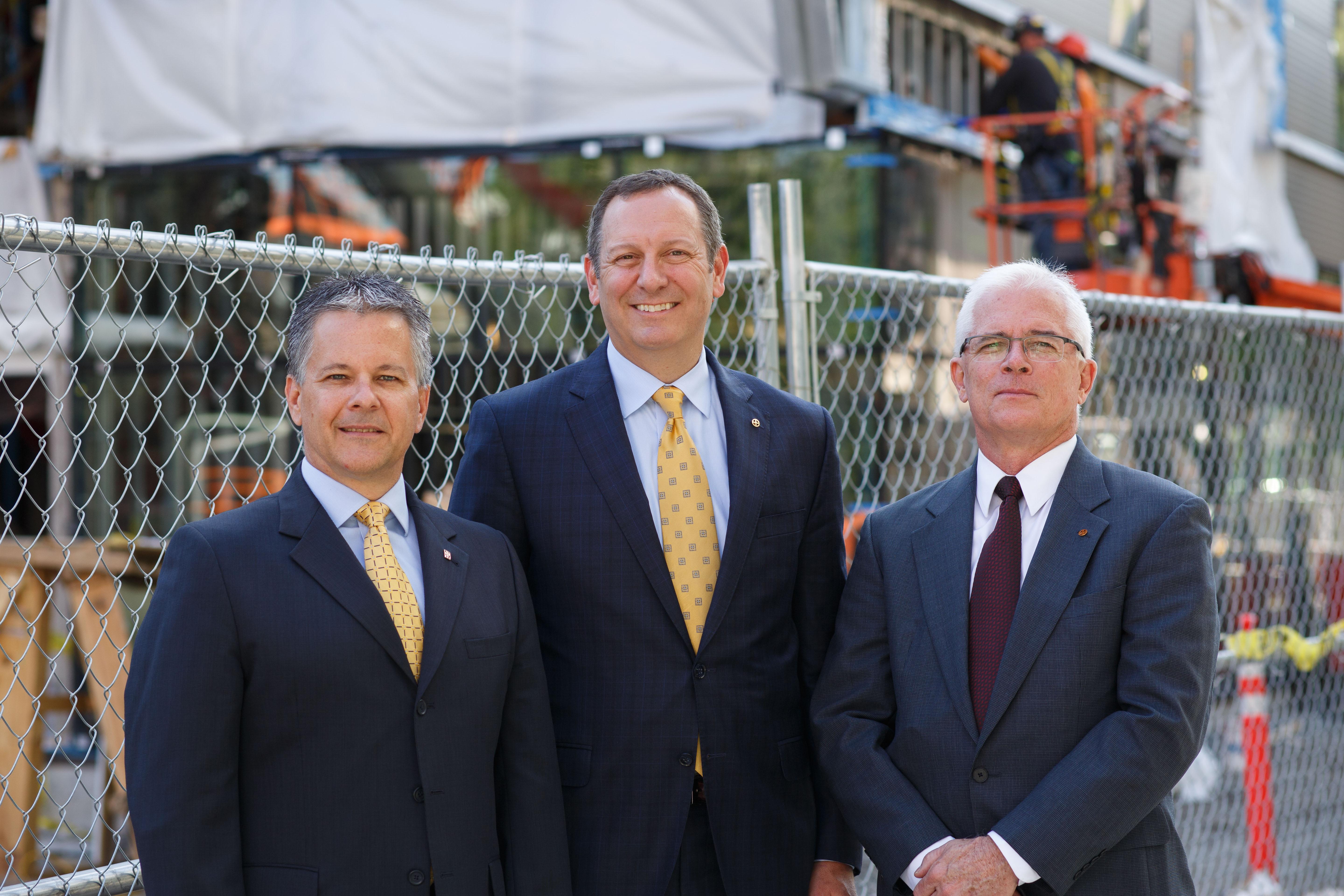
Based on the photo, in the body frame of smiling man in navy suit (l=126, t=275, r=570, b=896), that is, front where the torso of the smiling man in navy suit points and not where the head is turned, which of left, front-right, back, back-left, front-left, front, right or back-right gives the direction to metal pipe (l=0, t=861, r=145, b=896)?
back

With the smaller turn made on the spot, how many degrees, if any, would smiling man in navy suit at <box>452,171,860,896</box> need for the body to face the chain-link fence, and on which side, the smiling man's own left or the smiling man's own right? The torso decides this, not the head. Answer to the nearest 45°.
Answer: approximately 180°

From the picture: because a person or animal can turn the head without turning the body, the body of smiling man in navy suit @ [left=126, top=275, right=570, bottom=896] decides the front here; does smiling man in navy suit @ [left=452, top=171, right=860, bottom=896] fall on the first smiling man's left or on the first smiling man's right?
on the first smiling man's left

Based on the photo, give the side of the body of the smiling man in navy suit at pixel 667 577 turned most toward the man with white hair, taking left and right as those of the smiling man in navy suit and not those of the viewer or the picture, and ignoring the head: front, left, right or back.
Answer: left

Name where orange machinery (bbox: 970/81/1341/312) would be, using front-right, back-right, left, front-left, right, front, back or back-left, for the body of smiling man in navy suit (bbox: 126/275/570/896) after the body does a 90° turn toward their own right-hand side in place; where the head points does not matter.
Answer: back

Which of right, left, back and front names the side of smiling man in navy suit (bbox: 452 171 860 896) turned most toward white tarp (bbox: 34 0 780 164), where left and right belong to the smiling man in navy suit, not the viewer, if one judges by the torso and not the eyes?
back

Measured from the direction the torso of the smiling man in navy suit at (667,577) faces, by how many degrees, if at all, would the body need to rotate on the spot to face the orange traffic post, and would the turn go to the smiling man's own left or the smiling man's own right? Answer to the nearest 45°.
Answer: approximately 135° to the smiling man's own left

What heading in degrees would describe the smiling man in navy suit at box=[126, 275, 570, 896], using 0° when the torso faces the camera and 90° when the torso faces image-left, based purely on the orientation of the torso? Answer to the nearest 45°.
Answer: approximately 315°

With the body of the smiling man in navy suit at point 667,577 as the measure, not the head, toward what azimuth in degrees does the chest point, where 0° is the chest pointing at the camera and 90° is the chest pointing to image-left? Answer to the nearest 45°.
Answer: approximately 0°

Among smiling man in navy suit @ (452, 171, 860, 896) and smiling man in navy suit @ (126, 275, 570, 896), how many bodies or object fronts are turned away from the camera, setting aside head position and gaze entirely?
0
